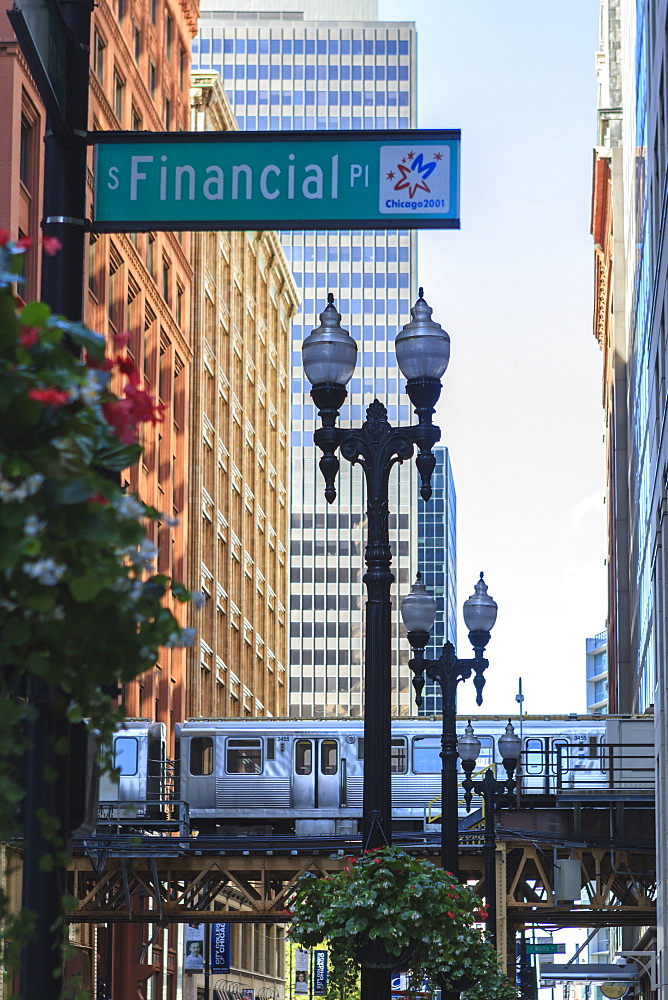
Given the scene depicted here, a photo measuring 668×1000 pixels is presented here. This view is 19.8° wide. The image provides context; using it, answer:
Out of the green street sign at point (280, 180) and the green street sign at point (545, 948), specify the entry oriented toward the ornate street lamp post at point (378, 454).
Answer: the green street sign at point (545, 948)

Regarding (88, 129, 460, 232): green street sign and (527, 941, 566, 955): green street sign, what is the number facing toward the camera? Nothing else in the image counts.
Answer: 2

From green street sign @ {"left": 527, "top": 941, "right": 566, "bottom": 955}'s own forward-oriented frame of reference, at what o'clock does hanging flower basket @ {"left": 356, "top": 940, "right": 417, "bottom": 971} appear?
The hanging flower basket is roughly at 12 o'clock from the green street sign.

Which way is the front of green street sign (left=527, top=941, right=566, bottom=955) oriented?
toward the camera

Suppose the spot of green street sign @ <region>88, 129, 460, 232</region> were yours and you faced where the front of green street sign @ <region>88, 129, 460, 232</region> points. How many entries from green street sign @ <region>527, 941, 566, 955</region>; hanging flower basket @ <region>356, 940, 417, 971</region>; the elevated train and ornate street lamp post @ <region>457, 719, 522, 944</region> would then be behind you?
4

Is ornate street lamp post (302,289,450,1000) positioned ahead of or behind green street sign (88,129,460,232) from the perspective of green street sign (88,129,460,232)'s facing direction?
behind

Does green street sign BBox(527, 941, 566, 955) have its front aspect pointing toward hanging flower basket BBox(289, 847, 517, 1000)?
yes

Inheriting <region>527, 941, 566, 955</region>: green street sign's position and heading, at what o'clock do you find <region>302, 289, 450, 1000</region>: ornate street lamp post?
The ornate street lamp post is roughly at 12 o'clock from the green street sign.

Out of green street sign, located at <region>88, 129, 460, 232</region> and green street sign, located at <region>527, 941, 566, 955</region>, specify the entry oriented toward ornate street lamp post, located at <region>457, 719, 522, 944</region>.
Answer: green street sign, located at <region>527, 941, 566, 955</region>

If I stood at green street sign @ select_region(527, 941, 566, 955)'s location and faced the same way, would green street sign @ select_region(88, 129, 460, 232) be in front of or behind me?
in front

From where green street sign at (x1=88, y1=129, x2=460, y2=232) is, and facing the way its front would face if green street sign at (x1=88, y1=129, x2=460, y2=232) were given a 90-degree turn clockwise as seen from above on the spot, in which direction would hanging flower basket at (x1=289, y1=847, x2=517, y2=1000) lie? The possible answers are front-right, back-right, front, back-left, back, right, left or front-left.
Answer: right
